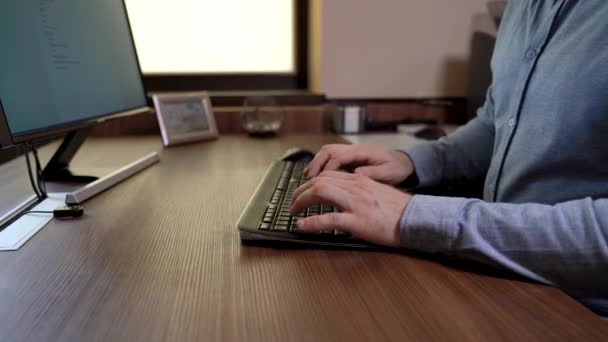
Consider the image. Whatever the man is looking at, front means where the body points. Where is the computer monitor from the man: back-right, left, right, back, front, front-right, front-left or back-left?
front-right

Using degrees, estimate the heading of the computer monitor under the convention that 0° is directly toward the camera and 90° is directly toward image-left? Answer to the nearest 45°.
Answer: approximately 315°

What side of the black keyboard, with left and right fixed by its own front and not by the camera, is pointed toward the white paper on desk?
back

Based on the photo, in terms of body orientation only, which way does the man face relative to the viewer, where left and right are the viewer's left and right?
facing the viewer and to the left of the viewer

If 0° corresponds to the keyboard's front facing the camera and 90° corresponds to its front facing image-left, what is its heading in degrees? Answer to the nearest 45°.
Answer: approximately 270°

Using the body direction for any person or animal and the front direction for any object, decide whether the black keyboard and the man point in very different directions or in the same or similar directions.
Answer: very different directions

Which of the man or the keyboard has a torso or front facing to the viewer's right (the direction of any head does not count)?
the keyboard

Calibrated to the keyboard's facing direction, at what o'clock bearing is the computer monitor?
The computer monitor is roughly at 7 o'clock from the keyboard.

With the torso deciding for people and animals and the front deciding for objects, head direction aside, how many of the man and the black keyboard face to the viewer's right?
1
